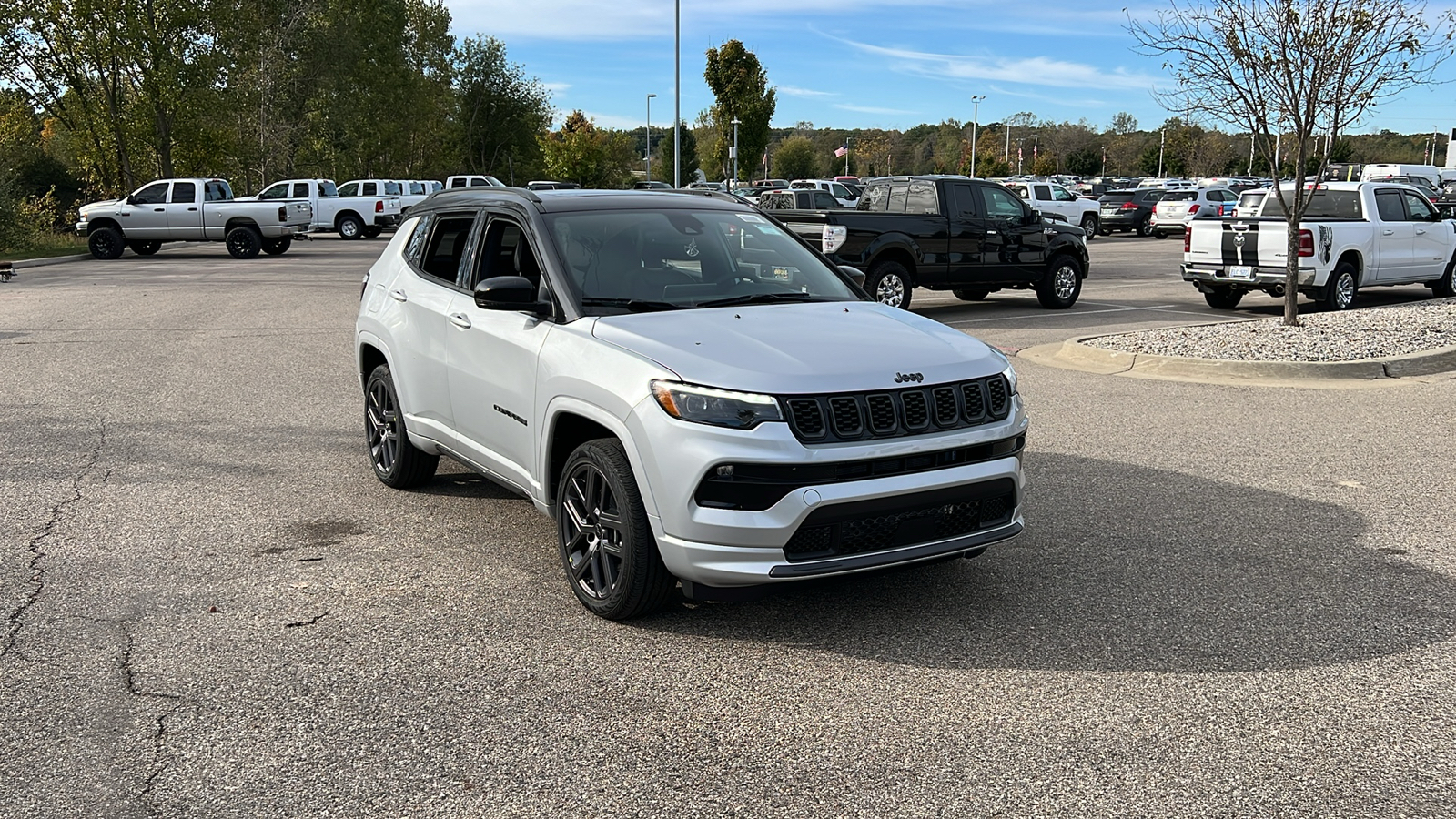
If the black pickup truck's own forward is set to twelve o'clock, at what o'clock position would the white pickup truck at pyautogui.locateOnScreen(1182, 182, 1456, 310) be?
The white pickup truck is roughly at 1 o'clock from the black pickup truck.

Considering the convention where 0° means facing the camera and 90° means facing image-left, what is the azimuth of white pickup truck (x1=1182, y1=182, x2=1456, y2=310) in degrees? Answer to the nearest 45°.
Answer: approximately 225°

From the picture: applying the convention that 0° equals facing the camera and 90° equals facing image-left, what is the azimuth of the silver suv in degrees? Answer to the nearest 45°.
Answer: approximately 315°

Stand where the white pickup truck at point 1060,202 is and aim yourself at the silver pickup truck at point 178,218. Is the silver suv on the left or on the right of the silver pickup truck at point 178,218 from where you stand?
left

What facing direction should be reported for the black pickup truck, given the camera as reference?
facing away from the viewer and to the right of the viewer

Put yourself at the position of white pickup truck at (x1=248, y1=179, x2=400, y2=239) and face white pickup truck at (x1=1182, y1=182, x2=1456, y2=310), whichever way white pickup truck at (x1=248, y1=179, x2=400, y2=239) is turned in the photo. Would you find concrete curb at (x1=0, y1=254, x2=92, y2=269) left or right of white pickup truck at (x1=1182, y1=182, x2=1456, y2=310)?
right

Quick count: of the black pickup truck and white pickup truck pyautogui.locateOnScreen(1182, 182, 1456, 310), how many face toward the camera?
0

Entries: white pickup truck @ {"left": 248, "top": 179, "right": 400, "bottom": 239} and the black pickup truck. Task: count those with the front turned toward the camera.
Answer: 0

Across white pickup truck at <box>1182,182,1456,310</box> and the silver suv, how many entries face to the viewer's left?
0

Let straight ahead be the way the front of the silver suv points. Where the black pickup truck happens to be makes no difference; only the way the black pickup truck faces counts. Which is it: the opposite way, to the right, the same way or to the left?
to the left
